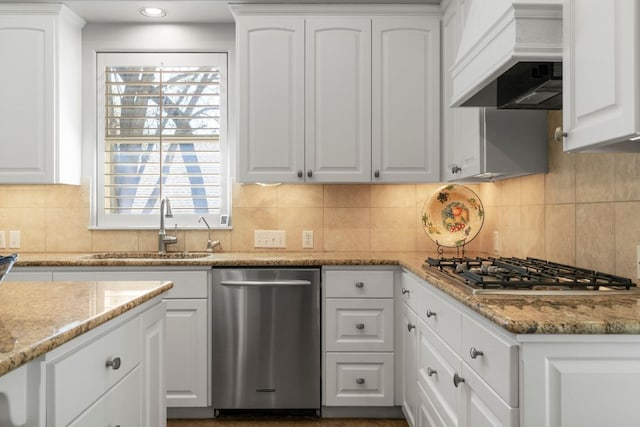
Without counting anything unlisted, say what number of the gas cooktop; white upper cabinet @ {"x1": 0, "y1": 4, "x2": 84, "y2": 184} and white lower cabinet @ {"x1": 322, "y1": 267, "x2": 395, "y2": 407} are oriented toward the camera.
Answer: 2

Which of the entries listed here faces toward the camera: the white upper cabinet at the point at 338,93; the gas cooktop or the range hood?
the white upper cabinet

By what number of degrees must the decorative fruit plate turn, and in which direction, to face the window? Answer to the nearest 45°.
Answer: approximately 90° to its right

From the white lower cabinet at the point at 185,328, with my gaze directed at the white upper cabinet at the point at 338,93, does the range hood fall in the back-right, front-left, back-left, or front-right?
front-right

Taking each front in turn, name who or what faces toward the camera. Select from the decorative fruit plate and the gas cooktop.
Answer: the decorative fruit plate

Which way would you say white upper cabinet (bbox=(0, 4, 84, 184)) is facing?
toward the camera

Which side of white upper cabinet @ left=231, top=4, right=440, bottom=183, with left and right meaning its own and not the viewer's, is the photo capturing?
front

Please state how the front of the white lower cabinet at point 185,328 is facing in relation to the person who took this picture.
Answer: facing the viewer

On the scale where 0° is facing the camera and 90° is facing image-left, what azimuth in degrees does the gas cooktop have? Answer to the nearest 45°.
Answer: approximately 90°

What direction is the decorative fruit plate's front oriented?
toward the camera

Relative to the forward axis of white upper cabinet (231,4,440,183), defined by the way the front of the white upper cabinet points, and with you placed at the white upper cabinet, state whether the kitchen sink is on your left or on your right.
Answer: on your right

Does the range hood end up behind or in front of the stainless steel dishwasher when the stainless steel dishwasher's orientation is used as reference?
in front

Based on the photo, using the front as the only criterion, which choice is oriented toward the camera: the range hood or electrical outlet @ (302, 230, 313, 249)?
the electrical outlet

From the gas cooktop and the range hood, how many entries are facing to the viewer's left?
2

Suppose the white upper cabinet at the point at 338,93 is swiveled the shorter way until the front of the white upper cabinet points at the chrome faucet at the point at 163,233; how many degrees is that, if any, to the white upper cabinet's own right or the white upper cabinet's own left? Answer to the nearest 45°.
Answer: approximately 90° to the white upper cabinet's own right
